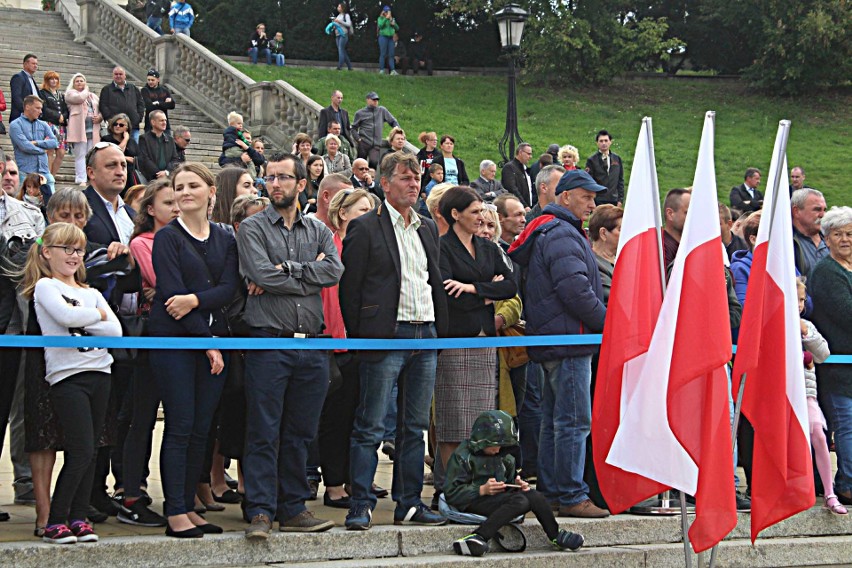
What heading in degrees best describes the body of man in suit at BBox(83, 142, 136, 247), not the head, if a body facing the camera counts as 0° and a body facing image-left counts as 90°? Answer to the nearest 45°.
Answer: approximately 315°

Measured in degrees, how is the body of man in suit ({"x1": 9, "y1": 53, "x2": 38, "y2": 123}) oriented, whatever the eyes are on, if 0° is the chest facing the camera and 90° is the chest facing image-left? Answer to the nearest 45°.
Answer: approximately 315°

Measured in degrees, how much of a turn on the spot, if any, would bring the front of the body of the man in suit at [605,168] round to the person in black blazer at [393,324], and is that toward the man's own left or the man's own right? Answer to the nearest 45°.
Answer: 0° — they already face them

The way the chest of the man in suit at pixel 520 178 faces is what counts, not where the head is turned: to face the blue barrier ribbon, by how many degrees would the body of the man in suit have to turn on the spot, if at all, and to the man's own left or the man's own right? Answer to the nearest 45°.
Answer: approximately 45° to the man's own right

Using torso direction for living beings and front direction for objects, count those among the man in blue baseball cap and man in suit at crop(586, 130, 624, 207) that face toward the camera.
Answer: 1

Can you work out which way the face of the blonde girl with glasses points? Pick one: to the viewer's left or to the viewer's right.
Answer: to the viewer's right

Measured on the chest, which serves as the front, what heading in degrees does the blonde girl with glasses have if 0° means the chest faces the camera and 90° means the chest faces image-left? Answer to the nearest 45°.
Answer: approximately 315°

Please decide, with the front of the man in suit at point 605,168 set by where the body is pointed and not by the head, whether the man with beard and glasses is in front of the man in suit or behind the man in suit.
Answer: in front

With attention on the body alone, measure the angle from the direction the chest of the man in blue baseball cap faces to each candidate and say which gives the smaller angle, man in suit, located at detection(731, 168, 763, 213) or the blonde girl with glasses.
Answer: the man in suit

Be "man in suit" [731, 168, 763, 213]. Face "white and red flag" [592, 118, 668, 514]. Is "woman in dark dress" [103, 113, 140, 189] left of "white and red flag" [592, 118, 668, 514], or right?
right
